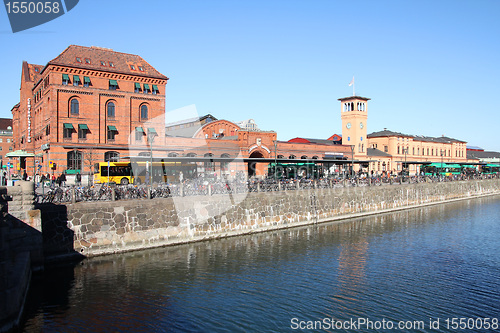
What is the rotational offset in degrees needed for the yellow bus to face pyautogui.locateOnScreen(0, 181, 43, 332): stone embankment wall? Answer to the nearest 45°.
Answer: approximately 90° to its left

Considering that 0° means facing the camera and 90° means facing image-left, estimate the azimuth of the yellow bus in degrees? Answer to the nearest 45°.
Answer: approximately 90°
